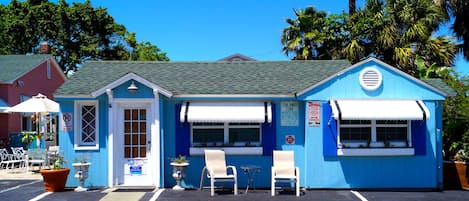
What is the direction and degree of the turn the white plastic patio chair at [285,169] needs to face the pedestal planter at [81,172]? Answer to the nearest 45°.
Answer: approximately 90° to its right

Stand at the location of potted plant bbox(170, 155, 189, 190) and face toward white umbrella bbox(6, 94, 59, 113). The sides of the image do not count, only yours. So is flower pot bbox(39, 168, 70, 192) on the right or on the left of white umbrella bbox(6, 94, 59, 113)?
left

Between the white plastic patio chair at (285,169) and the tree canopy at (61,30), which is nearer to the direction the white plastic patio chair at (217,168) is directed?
the white plastic patio chair

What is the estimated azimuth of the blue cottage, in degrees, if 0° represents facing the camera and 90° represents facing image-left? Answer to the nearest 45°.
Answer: approximately 0°

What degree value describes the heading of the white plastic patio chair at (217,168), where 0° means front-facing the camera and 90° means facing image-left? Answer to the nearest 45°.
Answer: approximately 315°

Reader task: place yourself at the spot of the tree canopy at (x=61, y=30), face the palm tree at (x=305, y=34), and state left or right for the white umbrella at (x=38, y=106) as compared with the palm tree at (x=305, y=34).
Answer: right

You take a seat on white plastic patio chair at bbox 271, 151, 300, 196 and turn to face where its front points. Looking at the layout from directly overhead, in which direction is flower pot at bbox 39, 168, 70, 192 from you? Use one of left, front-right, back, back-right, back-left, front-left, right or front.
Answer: right

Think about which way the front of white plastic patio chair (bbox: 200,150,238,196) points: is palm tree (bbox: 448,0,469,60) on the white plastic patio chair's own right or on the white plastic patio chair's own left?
on the white plastic patio chair's own left

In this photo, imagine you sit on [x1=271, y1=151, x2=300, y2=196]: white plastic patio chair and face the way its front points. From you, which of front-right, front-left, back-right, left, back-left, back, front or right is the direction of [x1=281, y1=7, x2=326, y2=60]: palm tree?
back

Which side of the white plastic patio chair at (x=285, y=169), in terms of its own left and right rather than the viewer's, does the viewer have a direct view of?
front

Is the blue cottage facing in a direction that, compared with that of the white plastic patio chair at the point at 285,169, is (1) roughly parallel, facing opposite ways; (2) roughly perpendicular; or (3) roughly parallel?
roughly parallel

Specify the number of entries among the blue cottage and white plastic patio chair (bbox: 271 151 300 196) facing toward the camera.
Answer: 2

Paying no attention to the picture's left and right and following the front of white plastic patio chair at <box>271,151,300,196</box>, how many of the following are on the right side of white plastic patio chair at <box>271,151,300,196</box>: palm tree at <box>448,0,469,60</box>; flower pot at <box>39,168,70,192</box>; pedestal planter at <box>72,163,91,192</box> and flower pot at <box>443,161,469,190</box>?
2
